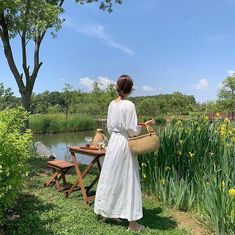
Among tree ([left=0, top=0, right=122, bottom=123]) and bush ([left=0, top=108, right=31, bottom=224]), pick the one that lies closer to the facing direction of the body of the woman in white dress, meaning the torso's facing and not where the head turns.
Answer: the tree

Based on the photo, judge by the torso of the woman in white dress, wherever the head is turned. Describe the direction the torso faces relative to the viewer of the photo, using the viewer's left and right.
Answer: facing away from the viewer and to the right of the viewer

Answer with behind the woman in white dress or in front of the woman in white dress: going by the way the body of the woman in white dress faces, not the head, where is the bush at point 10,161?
behind

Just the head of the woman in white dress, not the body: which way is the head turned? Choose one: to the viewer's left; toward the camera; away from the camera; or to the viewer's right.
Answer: away from the camera

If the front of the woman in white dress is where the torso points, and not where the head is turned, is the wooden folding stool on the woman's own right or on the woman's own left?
on the woman's own left

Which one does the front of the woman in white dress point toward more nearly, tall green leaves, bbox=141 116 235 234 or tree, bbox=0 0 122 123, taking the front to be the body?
the tall green leaves

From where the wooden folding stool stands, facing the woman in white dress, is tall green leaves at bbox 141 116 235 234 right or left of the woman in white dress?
left

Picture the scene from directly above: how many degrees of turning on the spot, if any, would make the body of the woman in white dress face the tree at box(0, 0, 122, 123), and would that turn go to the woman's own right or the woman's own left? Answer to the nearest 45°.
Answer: approximately 90° to the woman's own left

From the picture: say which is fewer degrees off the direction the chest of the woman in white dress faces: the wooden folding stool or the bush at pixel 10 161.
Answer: the wooden folding stool

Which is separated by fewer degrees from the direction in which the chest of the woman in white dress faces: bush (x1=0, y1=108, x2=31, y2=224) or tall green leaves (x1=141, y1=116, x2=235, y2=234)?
the tall green leaves
